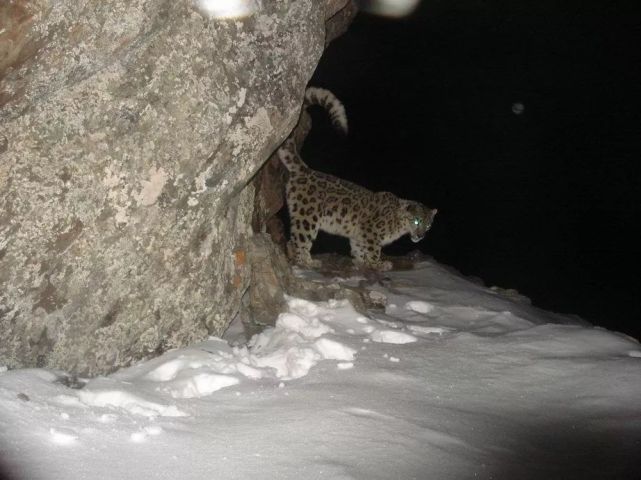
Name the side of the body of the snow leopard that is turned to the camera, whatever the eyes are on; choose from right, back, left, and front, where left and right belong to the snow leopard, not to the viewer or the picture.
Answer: right
